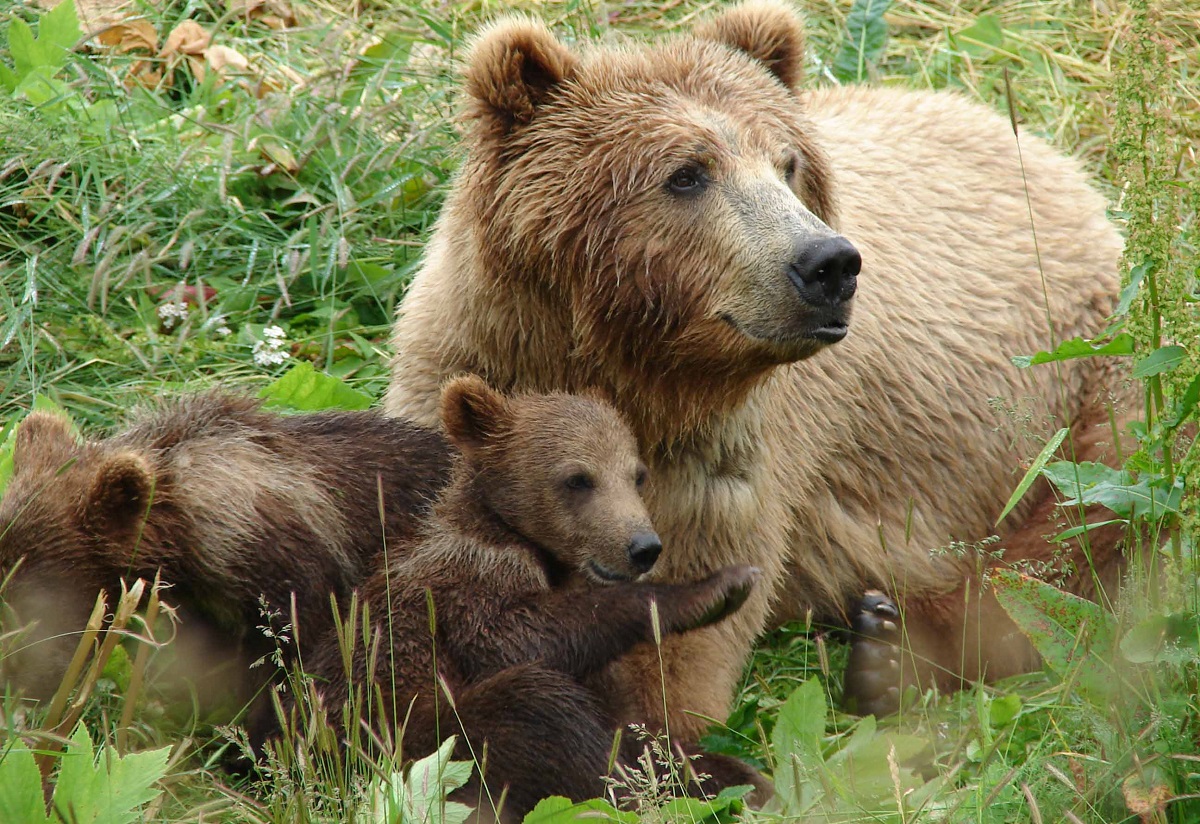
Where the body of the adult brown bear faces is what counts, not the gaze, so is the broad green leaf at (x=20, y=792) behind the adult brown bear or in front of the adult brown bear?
in front

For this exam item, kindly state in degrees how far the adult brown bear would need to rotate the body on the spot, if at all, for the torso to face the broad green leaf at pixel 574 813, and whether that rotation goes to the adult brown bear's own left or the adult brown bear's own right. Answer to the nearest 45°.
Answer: approximately 45° to the adult brown bear's own left

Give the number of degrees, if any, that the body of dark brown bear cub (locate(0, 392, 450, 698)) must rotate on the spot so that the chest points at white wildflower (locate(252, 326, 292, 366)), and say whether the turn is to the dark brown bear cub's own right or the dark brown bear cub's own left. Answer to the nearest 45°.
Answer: approximately 135° to the dark brown bear cub's own right

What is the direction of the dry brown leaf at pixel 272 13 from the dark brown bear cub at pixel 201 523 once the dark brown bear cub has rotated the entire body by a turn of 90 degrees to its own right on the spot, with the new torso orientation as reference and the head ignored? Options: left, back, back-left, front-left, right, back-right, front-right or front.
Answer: front-right

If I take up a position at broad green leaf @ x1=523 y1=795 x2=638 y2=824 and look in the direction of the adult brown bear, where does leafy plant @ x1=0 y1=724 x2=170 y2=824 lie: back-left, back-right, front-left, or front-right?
back-left

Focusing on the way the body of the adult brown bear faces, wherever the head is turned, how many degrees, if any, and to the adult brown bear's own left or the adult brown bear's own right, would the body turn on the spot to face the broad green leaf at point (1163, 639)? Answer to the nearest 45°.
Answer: approximately 90° to the adult brown bear's own left

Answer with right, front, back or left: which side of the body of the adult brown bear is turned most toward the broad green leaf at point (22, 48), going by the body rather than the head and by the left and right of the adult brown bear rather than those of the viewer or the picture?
right

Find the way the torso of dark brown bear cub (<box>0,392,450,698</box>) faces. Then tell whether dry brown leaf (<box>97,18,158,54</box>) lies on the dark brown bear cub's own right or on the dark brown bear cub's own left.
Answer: on the dark brown bear cub's own right

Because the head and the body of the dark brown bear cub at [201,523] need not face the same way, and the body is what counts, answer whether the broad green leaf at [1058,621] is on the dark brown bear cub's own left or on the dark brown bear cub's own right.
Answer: on the dark brown bear cub's own left

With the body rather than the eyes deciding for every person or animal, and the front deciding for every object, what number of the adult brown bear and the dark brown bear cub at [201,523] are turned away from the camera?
0

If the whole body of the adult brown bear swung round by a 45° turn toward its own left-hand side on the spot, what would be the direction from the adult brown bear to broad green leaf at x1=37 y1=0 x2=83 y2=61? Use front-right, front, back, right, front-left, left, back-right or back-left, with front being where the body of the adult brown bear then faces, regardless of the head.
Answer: back-right

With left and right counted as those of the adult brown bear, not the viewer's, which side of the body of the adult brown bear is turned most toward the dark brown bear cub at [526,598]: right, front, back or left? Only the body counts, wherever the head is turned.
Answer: front

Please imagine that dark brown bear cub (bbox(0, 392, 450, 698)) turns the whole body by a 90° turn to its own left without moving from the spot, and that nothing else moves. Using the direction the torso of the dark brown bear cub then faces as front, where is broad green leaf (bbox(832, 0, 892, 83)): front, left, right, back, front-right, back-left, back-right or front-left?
left

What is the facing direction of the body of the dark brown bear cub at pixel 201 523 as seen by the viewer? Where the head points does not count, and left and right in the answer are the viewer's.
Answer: facing the viewer and to the left of the viewer
